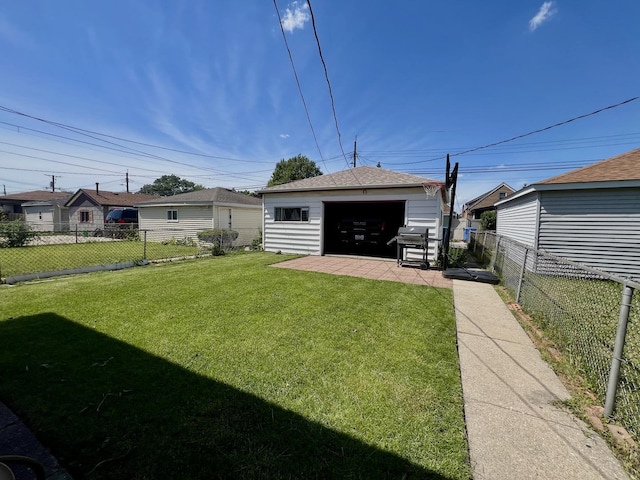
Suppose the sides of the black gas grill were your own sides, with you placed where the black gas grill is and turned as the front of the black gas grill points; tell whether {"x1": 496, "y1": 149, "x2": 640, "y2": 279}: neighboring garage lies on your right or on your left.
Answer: on your left

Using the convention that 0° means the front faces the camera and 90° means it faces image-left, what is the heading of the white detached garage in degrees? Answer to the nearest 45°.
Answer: approximately 0°

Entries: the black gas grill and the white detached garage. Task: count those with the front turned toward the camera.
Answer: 2

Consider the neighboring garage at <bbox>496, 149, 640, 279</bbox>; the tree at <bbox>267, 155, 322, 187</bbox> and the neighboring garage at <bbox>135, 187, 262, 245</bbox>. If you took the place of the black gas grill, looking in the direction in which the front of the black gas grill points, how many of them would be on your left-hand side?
1

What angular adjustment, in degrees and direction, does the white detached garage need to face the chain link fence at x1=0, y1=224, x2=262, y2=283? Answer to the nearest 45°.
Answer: approximately 90° to its right

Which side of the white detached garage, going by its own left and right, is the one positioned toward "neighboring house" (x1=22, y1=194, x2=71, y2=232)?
right

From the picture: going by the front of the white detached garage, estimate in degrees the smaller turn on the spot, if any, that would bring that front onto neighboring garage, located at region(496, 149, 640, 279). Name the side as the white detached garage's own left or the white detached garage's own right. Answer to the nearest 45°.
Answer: approximately 90° to the white detached garage's own left

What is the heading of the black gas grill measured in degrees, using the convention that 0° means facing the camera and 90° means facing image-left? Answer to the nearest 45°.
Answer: approximately 0°

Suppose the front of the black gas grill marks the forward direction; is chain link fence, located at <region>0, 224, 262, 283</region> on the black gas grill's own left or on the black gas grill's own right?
on the black gas grill's own right

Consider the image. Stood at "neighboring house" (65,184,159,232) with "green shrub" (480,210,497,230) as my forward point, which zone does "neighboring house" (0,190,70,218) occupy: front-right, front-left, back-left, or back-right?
back-left

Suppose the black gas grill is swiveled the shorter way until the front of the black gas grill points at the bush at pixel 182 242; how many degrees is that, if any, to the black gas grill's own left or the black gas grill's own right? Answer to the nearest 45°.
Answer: approximately 90° to the black gas grill's own right

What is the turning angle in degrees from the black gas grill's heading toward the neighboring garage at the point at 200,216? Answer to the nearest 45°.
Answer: approximately 90° to its right
